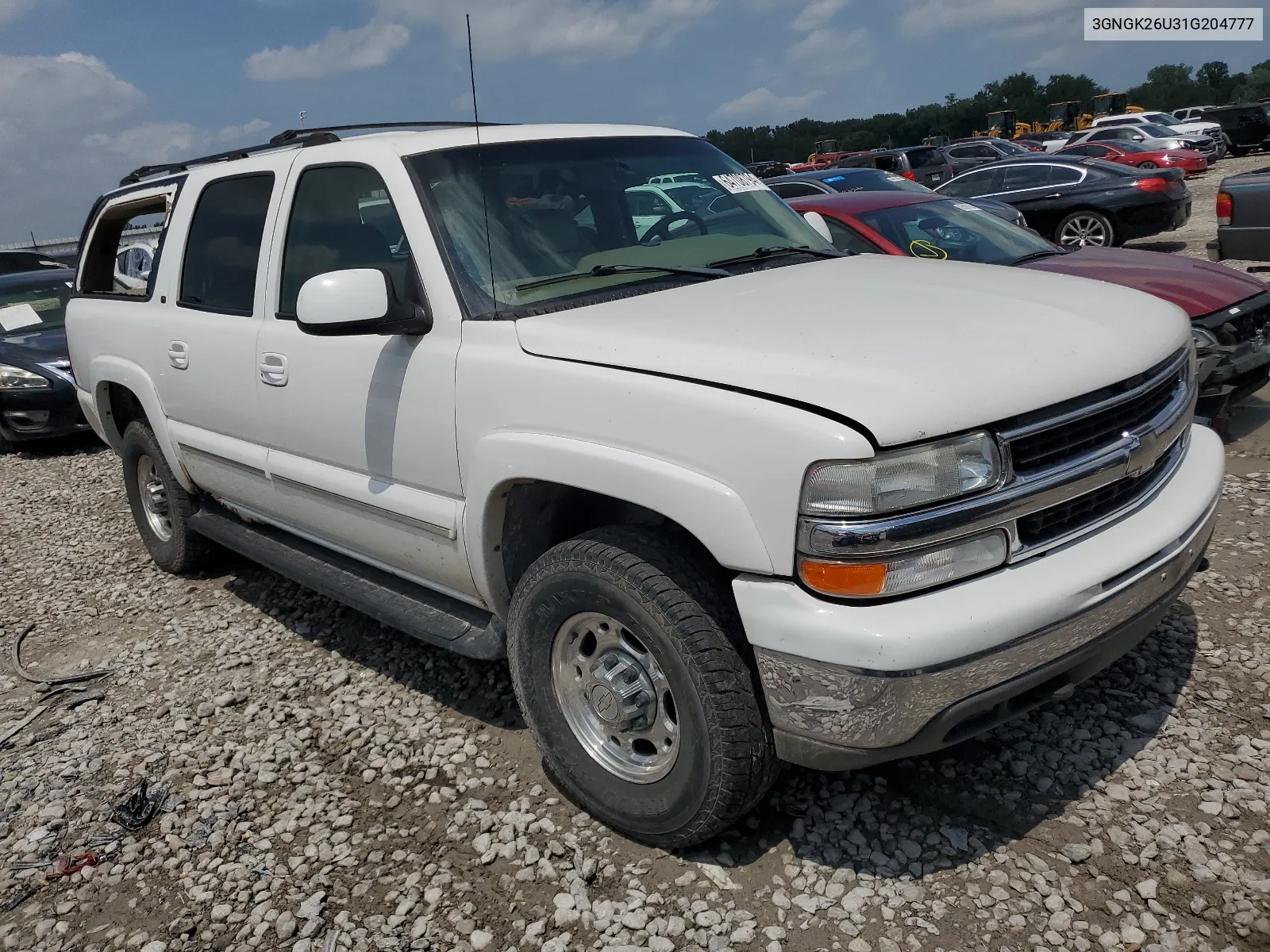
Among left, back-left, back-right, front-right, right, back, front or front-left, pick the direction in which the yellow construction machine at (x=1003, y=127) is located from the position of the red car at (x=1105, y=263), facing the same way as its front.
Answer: back-left

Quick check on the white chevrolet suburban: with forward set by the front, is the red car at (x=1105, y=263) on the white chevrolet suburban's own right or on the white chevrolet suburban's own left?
on the white chevrolet suburban's own left

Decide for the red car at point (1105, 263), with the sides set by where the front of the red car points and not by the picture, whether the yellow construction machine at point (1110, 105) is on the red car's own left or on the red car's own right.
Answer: on the red car's own left

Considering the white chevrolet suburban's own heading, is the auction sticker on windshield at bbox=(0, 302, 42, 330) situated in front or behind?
behind

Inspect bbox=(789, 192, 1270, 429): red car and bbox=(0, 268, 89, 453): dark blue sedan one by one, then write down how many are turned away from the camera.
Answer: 0

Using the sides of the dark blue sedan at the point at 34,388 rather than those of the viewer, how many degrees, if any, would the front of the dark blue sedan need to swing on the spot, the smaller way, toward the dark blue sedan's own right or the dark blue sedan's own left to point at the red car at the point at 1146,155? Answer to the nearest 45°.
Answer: approximately 45° to the dark blue sedan's own left

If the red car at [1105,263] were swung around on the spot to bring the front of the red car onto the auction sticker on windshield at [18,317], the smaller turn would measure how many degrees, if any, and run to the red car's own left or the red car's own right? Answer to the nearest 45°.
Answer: approximately 135° to the red car's own right

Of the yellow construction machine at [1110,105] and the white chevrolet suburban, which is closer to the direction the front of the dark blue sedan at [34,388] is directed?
the white chevrolet suburban
